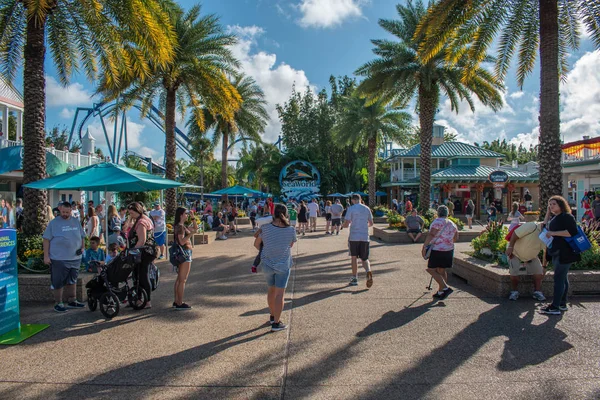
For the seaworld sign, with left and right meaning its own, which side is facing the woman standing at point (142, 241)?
front

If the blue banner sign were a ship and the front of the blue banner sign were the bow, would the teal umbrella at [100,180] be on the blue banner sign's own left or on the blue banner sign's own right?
on the blue banner sign's own left

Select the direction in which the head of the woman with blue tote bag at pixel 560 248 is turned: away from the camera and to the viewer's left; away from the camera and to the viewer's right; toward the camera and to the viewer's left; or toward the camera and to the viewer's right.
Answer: toward the camera and to the viewer's left

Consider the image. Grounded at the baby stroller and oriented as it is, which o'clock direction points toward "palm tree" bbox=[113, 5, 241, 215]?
The palm tree is roughly at 5 o'clock from the baby stroller.

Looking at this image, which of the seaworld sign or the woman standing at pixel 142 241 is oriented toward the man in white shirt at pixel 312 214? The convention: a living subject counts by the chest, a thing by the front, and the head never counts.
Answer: the seaworld sign

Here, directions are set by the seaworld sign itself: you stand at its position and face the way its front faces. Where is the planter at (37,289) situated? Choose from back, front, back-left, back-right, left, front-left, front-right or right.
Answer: front

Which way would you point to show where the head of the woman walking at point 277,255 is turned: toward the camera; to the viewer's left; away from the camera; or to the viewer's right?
away from the camera

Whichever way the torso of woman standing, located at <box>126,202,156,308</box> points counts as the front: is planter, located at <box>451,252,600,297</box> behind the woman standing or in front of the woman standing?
behind
